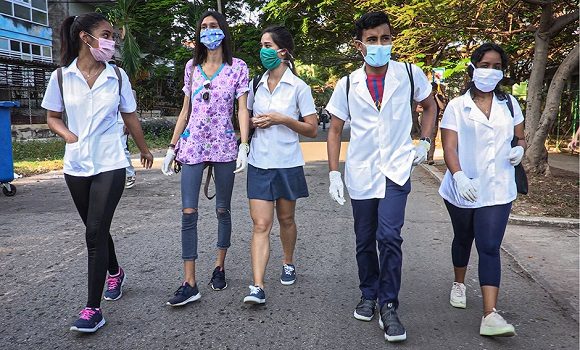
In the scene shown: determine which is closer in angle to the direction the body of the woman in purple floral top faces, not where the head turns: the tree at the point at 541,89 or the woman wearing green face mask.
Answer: the woman wearing green face mask

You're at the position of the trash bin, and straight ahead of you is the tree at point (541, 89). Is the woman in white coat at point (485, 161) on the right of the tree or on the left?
right

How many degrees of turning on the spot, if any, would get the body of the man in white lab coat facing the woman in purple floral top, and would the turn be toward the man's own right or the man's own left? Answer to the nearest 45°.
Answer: approximately 90° to the man's own right

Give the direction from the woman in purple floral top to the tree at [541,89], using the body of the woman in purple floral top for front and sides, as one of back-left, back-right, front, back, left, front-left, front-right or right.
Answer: back-left

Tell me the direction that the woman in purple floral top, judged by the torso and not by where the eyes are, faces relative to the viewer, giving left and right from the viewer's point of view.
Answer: facing the viewer

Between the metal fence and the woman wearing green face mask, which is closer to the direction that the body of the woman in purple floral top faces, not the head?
the woman wearing green face mask

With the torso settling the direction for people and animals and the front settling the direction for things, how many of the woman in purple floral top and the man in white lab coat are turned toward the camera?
2

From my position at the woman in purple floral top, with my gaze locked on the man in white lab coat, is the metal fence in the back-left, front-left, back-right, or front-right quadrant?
back-left

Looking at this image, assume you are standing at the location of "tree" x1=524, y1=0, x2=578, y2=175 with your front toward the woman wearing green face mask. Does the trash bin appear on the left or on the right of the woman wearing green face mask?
right

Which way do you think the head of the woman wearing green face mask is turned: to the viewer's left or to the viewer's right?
to the viewer's left
